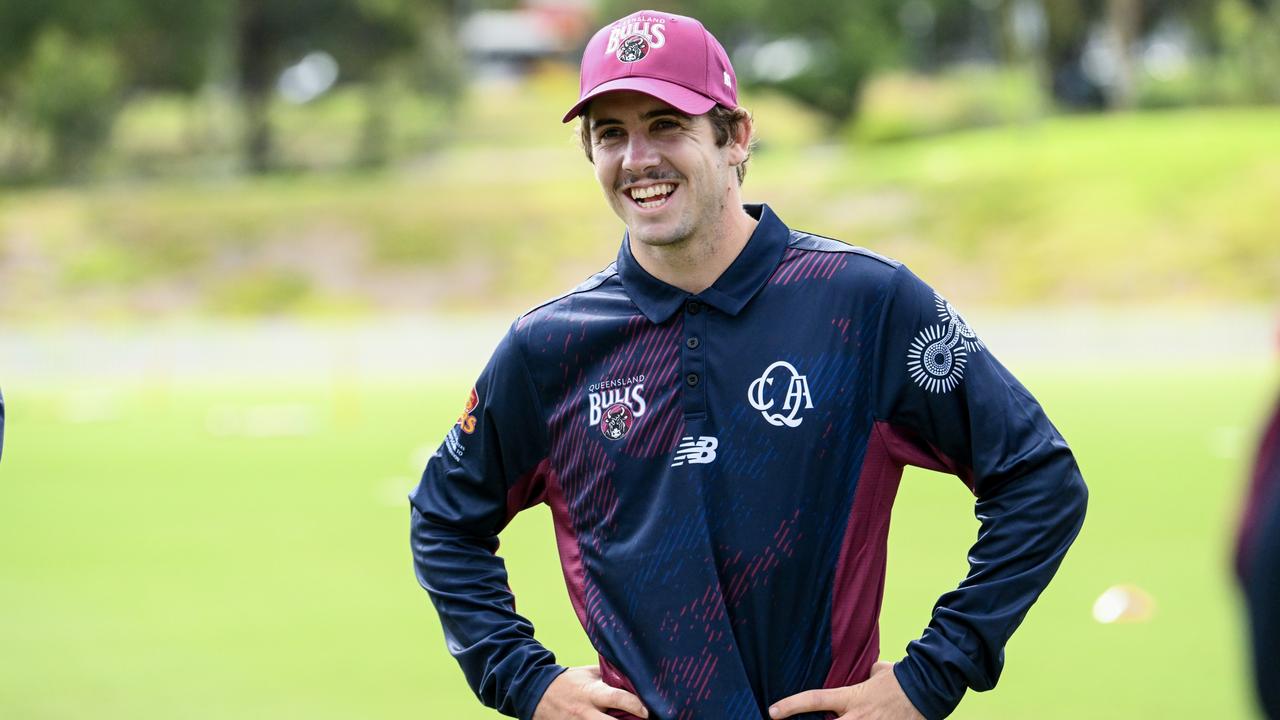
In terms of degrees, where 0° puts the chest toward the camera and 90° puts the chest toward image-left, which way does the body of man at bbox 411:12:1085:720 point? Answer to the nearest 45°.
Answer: approximately 0°

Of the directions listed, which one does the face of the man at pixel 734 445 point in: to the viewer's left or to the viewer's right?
to the viewer's left

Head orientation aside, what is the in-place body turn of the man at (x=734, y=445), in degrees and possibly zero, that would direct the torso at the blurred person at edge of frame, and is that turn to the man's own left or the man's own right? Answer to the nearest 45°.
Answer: approximately 45° to the man's own left
